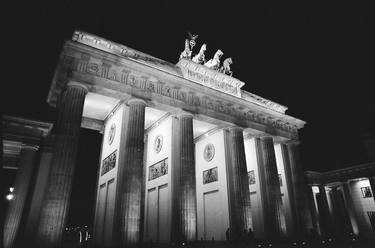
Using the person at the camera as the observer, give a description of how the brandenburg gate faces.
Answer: facing the viewer and to the right of the viewer
